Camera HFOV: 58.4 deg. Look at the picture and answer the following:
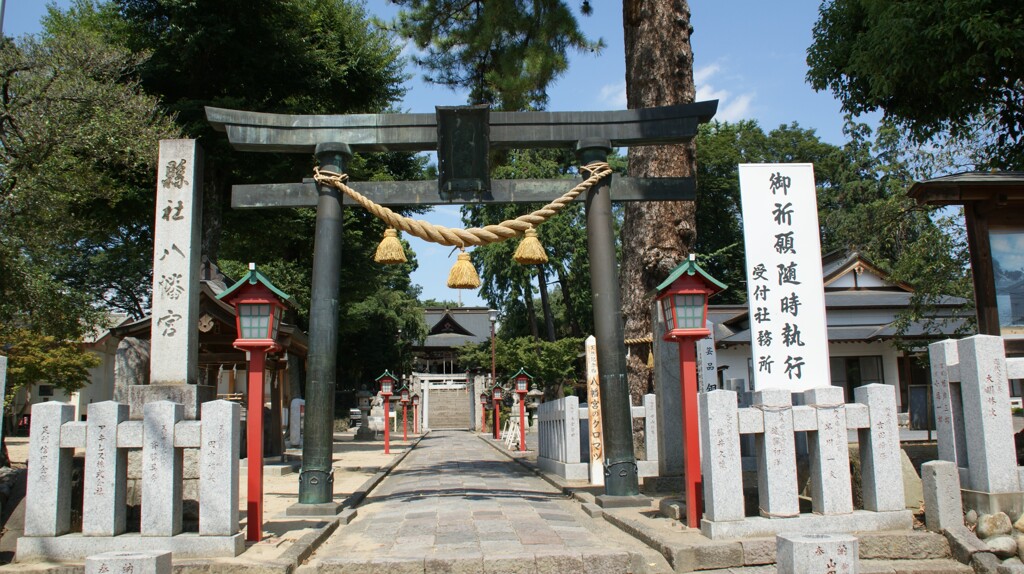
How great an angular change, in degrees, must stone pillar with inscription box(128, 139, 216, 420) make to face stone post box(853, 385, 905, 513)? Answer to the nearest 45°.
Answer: approximately 45° to its left

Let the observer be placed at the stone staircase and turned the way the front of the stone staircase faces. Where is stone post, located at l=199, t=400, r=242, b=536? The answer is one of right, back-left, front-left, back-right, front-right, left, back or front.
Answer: front

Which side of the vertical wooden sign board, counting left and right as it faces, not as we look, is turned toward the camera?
front

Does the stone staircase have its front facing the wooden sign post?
yes

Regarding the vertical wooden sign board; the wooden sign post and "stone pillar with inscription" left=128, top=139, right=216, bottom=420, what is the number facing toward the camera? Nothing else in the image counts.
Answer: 3

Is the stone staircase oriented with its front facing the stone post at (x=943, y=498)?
yes

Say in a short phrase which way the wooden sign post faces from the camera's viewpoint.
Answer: facing the viewer

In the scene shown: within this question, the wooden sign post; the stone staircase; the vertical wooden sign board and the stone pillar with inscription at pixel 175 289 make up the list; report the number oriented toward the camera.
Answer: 4

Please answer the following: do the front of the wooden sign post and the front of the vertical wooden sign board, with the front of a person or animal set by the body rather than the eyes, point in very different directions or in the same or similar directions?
same or similar directions

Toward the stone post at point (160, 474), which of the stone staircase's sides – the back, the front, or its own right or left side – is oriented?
front

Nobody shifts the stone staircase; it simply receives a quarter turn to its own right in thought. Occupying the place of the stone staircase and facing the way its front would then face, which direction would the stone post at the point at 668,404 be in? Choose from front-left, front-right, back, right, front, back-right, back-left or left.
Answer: left

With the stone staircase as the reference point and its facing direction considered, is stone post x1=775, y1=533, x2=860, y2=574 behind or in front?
in front

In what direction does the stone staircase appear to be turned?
toward the camera

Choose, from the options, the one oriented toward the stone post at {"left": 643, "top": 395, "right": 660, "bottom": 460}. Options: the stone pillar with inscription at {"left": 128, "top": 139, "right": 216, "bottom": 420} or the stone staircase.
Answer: the stone staircase

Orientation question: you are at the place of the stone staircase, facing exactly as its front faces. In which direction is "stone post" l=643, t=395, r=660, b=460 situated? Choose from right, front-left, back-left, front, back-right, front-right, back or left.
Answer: front

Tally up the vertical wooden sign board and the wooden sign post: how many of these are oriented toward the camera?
2

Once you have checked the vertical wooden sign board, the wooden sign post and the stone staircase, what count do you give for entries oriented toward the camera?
3

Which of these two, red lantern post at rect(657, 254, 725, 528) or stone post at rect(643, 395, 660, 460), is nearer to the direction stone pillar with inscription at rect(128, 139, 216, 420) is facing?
the red lantern post
